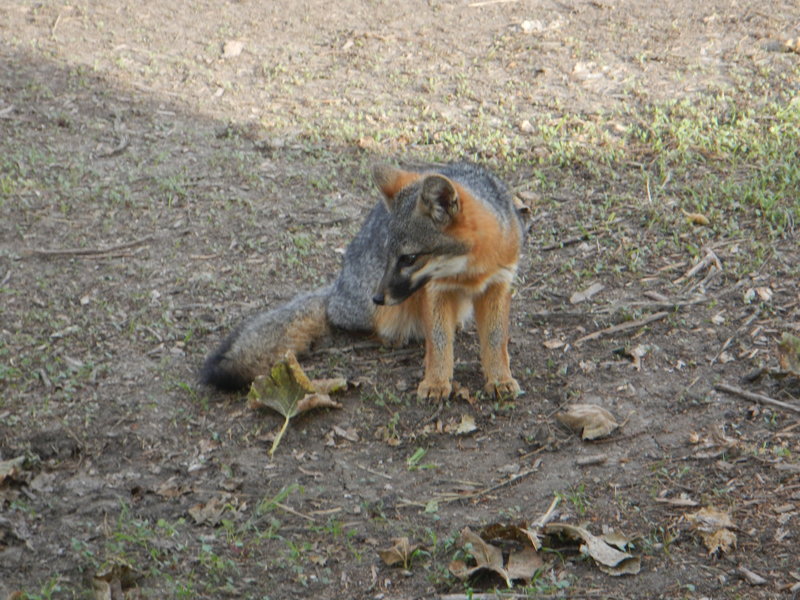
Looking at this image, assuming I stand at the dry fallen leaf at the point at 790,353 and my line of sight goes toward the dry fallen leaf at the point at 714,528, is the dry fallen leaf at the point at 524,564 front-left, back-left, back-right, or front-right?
front-right

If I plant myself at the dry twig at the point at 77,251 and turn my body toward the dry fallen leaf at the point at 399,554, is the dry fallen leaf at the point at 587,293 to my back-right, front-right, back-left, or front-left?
front-left

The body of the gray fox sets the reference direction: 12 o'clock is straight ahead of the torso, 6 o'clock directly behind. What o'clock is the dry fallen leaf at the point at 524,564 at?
The dry fallen leaf is roughly at 1 o'clock from the gray fox.

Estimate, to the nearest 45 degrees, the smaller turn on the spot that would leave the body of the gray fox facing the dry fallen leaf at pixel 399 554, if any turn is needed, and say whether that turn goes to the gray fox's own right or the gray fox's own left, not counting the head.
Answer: approximately 45° to the gray fox's own right

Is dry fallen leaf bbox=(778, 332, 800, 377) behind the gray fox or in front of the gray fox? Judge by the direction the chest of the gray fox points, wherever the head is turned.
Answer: in front

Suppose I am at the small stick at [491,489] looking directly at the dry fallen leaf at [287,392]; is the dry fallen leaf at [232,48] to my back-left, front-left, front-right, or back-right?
front-right

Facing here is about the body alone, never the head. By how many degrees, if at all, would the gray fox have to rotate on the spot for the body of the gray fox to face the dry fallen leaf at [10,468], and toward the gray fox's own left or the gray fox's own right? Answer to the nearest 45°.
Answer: approximately 90° to the gray fox's own right

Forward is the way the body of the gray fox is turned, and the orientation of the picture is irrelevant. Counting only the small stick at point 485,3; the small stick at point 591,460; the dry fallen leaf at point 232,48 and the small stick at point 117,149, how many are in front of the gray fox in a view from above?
1

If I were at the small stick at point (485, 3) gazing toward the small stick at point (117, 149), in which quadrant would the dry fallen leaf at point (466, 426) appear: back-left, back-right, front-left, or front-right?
front-left

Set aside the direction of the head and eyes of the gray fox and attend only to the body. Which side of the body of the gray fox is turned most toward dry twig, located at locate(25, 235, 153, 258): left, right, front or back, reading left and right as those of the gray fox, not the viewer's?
back

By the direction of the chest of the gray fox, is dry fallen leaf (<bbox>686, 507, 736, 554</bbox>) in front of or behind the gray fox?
in front

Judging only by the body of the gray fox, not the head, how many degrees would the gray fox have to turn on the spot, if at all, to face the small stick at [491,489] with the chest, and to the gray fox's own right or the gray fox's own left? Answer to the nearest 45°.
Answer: approximately 45° to the gray fox's own right

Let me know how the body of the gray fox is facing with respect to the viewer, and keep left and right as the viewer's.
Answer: facing the viewer and to the right of the viewer

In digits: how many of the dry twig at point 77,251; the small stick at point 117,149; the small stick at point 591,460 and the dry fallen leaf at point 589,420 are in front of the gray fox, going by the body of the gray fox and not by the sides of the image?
2

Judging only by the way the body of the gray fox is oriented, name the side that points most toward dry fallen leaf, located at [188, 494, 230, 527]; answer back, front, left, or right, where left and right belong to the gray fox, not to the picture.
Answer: right

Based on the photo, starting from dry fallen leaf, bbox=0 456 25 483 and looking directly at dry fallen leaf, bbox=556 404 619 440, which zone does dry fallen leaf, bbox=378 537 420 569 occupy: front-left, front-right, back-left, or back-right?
front-right

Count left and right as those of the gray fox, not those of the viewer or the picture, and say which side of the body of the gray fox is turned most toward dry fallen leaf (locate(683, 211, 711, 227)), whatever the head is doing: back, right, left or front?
left

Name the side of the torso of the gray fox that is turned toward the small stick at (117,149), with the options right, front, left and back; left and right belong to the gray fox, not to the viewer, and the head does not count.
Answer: back

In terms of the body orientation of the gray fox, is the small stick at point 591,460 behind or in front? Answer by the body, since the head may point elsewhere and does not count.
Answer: in front

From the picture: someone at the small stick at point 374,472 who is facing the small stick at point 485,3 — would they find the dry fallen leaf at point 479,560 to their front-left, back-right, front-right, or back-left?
back-right

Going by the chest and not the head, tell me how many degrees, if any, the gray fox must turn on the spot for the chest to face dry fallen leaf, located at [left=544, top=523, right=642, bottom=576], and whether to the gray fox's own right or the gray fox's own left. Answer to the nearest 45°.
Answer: approximately 45° to the gray fox's own right

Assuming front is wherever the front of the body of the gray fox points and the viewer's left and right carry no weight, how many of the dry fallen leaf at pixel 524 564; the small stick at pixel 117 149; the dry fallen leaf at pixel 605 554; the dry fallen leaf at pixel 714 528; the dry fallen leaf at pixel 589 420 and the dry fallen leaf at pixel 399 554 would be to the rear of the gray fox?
1
